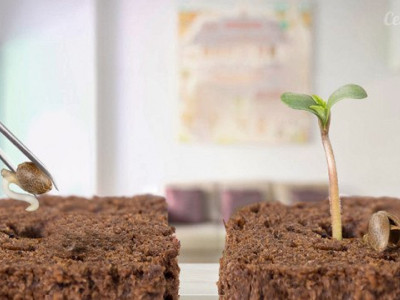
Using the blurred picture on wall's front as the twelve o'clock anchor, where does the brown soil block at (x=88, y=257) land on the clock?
The brown soil block is roughly at 12 o'clock from the blurred picture on wall.

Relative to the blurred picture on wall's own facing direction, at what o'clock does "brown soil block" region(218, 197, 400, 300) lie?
The brown soil block is roughly at 12 o'clock from the blurred picture on wall.

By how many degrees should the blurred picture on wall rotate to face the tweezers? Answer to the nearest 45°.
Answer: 0° — it already faces it

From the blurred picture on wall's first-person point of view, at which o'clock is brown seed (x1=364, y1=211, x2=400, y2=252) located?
The brown seed is roughly at 12 o'clock from the blurred picture on wall.

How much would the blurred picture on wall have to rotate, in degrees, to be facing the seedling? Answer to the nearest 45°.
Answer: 0° — it already faces it

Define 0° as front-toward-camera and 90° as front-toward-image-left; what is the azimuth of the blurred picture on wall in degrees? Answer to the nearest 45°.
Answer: approximately 0°
